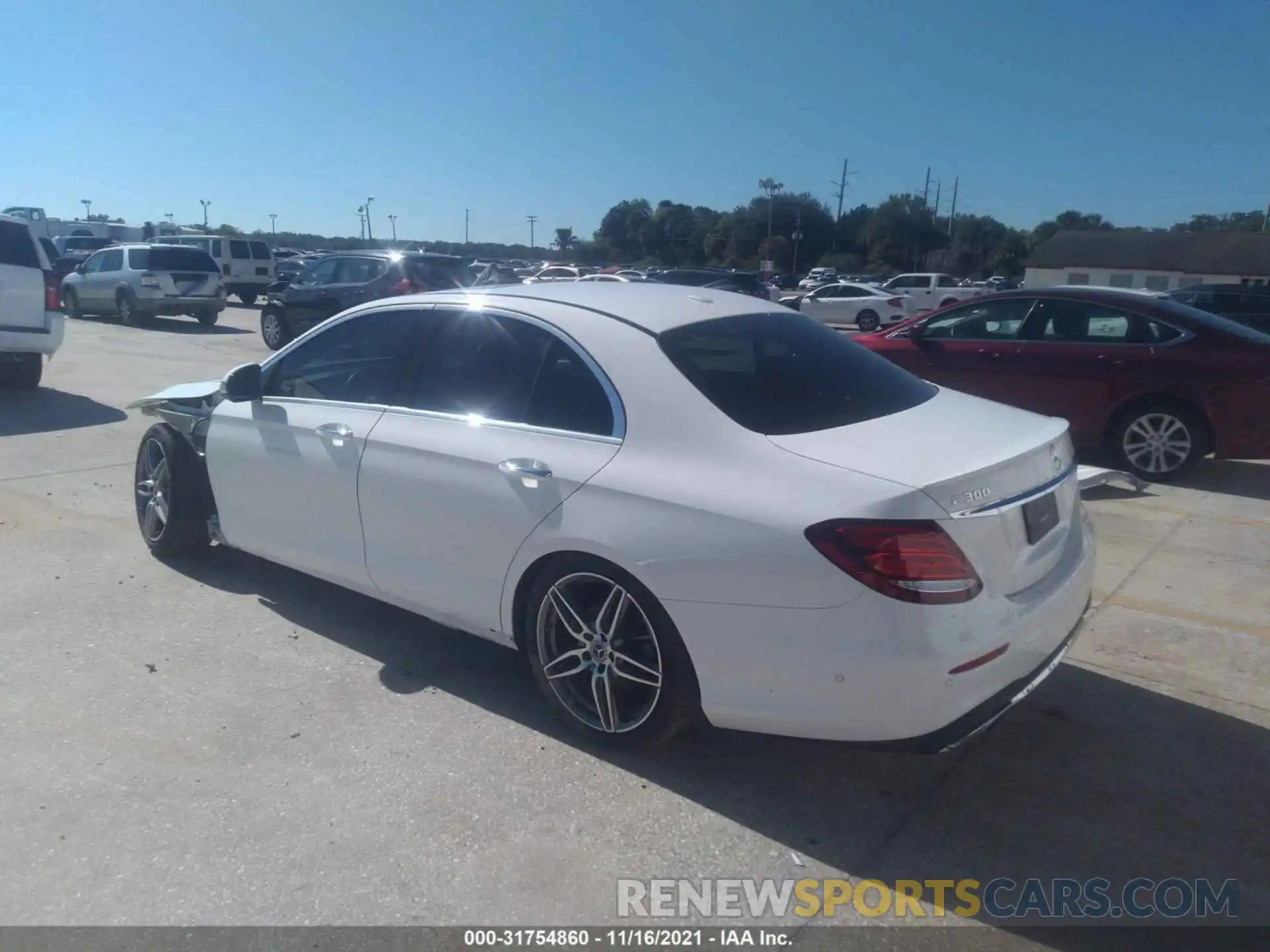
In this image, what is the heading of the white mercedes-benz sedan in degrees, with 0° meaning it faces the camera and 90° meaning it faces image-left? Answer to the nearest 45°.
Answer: approximately 135°

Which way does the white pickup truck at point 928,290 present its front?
to the viewer's left

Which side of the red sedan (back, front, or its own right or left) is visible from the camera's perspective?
left

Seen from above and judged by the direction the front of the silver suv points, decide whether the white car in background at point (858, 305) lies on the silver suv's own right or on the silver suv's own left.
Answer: on the silver suv's own right

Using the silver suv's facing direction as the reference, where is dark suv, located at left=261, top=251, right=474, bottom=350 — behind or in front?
behind

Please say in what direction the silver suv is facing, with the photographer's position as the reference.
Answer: facing away from the viewer and to the left of the viewer
